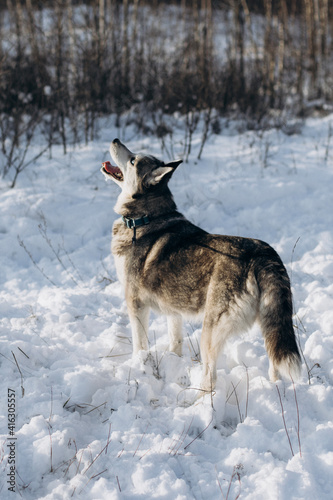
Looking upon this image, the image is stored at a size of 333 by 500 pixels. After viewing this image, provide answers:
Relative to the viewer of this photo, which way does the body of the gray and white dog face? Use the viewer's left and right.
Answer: facing away from the viewer and to the left of the viewer

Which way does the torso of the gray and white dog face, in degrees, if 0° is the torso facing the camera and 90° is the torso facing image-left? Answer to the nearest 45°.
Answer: approximately 135°
